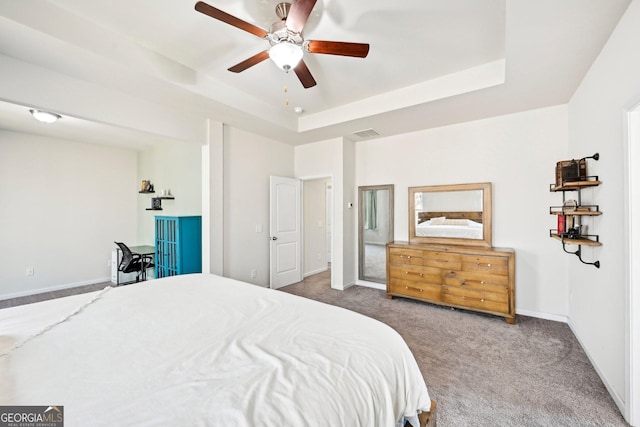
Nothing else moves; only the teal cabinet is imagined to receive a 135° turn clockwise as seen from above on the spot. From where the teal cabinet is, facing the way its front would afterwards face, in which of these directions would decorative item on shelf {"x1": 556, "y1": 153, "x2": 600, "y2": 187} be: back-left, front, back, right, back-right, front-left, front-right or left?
back-right

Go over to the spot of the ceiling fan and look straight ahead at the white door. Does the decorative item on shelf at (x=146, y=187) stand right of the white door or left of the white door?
left

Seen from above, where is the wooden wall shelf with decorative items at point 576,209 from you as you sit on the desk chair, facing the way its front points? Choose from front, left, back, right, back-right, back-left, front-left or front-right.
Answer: right

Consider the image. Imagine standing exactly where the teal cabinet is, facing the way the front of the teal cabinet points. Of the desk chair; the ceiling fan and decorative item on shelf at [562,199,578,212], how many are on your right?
1

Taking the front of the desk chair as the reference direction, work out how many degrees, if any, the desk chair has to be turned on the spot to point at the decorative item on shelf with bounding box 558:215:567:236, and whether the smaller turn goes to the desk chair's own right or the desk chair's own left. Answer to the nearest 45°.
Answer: approximately 90° to the desk chair's own right

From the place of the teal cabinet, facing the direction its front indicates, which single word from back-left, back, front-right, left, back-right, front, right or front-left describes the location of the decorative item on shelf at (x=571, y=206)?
left

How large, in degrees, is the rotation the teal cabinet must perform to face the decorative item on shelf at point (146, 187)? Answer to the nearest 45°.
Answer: approximately 135° to its right

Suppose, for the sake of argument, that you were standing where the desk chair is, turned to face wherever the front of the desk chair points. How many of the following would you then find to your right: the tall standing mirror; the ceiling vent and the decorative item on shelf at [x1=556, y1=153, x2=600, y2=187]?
3

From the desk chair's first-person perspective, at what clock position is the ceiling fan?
The ceiling fan is roughly at 4 o'clock from the desk chair.

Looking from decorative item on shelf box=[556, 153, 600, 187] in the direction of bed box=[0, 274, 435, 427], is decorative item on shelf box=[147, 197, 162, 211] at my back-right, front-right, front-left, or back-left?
front-right

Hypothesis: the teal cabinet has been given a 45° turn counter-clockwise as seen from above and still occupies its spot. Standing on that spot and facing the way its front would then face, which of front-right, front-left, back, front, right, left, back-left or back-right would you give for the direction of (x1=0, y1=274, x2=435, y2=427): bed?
front

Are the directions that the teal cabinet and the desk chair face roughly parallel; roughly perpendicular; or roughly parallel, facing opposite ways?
roughly parallel, facing opposite ways

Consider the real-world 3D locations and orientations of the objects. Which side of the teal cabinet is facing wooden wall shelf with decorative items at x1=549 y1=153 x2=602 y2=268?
left

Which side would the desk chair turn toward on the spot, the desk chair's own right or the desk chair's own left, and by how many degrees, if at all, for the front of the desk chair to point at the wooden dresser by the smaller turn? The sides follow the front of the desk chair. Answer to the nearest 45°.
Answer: approximately 90° to the desk chair's own right

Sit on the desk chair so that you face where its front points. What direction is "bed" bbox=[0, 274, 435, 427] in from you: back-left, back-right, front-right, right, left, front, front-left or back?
back-right

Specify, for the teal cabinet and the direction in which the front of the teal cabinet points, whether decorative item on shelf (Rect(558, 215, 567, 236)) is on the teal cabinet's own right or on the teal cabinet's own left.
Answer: on the teal cabinet's own left

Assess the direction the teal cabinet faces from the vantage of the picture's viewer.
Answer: facing the viewer and to the left of the viewer
